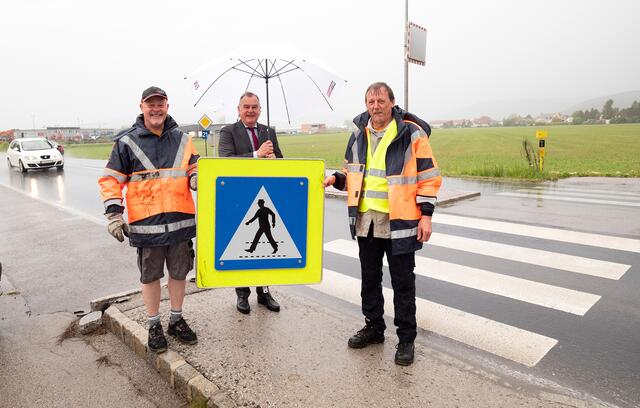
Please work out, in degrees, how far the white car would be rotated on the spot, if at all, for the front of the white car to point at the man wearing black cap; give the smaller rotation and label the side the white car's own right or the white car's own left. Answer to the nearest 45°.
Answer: approximately 45° to the white car's own right

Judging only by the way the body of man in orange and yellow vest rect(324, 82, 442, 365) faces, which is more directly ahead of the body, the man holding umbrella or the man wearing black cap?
the man wearing black cap

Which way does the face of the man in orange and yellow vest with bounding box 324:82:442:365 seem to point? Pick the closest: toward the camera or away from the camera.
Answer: toward the camera

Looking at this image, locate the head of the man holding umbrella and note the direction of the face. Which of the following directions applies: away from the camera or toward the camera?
toward the camera

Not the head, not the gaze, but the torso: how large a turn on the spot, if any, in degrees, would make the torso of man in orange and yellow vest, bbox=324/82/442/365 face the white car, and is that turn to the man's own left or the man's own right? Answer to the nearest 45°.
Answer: approximately 90° to the man's own right

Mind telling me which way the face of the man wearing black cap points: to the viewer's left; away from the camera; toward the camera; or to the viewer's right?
toward the camera

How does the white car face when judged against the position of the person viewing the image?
facing the viewer and to the right of the viewer

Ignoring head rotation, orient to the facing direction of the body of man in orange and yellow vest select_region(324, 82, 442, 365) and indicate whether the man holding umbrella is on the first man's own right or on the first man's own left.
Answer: on the first man's own right

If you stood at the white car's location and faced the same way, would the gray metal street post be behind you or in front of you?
in front

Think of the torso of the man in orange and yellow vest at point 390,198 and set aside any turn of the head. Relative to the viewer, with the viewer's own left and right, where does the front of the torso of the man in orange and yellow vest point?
facing the viewer and to the left of the viewer

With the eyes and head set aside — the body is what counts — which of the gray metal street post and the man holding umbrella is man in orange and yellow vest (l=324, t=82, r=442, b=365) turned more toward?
the man holding umbrella
